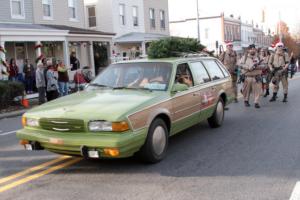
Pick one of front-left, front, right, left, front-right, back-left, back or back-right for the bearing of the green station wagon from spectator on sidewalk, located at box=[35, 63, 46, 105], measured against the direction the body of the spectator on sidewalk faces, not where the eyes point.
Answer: right

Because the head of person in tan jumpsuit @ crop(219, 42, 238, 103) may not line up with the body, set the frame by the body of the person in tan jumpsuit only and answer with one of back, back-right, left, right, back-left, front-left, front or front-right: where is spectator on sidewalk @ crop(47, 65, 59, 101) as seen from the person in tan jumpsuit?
right

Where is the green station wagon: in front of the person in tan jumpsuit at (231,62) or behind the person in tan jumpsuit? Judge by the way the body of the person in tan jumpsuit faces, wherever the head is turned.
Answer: in front

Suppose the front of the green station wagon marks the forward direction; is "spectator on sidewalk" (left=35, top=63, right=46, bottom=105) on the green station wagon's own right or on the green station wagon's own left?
on the green station wagon's own right

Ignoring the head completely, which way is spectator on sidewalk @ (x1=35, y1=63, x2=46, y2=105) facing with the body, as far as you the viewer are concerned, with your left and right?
facing to the right of the viewer

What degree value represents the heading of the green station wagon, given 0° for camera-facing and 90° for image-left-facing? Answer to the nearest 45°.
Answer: approximately 45°

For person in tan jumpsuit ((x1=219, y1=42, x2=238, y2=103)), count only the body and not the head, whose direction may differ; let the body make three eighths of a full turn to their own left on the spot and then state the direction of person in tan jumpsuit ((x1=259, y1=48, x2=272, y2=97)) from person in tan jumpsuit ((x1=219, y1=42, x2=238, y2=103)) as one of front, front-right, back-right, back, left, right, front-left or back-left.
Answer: front

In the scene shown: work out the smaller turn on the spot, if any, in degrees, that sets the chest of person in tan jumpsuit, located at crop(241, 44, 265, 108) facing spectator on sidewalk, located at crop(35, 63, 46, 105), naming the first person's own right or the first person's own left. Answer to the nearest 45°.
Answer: approximately 90° to the first person's own right

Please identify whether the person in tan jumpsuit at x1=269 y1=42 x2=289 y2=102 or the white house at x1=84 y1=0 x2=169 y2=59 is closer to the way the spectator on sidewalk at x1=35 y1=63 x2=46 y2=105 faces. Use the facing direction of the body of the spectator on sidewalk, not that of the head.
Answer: the person in tan jumpsuit

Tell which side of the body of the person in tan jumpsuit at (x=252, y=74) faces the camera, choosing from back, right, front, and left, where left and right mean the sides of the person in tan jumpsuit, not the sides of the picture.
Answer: front

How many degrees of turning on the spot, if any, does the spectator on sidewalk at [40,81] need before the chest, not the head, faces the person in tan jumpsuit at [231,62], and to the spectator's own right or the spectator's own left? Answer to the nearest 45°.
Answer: approximately 45° to the spectator's own right

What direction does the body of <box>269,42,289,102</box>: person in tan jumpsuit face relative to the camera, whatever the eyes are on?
toward the camera

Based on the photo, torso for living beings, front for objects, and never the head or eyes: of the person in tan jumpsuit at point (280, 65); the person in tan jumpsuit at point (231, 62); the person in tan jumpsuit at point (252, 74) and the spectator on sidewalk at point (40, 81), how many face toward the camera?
3

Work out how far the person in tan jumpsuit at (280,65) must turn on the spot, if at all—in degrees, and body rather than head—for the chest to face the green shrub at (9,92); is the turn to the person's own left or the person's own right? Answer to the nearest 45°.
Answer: approximately 90° to the person's own right

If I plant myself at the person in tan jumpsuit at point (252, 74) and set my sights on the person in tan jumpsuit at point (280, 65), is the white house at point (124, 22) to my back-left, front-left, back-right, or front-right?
front-left

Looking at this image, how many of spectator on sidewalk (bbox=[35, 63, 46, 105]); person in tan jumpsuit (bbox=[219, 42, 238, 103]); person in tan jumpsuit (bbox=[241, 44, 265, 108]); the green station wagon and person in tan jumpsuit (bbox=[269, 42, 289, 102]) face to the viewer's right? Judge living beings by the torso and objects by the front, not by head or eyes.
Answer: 1
